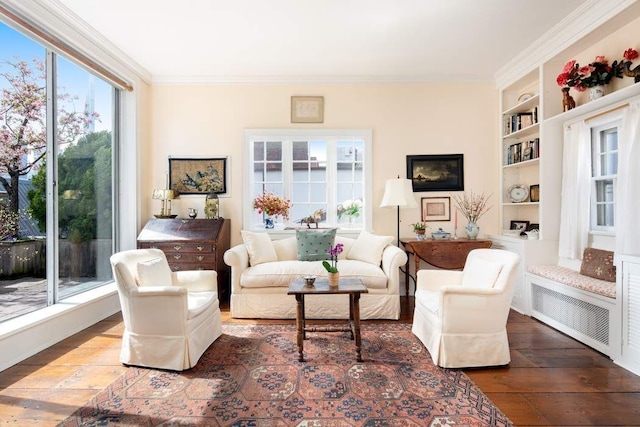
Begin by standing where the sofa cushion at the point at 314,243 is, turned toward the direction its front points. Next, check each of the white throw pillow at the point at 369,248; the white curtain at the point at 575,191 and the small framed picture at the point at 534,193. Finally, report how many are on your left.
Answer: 3

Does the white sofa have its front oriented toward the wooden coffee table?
yes

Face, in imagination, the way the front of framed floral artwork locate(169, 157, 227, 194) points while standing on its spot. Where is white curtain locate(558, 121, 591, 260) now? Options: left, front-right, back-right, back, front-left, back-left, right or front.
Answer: front-left

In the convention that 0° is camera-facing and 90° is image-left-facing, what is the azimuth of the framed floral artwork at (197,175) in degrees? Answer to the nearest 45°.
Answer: approximately 0°

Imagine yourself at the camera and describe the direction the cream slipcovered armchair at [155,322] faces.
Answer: facing the viewer and to the right of the viewer

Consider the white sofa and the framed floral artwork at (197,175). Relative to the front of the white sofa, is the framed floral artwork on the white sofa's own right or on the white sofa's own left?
on the white sofa's own right

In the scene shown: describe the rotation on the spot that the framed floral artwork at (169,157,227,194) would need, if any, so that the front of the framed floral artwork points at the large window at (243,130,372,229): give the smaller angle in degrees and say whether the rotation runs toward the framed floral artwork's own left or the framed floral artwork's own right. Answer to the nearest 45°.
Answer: approximately 90° to the framed floral artwork's own left

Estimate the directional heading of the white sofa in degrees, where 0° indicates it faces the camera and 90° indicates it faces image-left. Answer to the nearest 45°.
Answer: approximately 0°

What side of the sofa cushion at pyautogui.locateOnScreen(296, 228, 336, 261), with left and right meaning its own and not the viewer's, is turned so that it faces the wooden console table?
left

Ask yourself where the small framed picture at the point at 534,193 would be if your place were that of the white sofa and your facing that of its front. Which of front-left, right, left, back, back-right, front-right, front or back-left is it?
left

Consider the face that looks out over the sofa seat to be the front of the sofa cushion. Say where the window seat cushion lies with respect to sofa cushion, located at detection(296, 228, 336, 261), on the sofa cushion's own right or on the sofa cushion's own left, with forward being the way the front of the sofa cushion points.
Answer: on the sofa cushion's own left
